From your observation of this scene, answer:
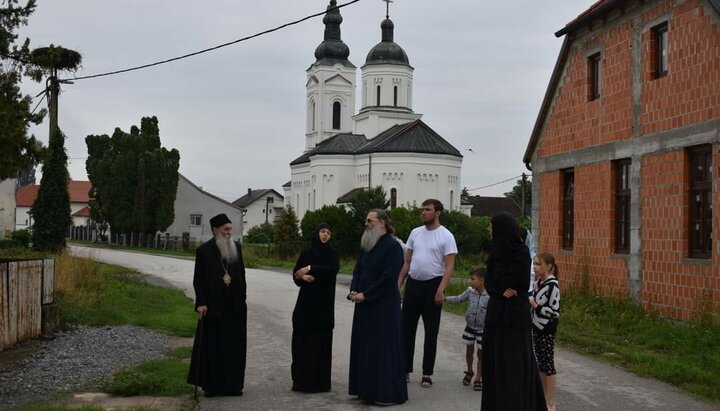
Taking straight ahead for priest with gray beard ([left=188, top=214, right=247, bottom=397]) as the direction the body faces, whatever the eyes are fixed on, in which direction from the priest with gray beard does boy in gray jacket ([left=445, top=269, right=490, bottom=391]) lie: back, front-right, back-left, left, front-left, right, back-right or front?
front-left

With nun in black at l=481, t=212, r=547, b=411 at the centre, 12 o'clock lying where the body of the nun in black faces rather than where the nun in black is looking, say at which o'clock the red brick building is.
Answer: The red brick building is roughly at 5 o'clock from the nun in black.

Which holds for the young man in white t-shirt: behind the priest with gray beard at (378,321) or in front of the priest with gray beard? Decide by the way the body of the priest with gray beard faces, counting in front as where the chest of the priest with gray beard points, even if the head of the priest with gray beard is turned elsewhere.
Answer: behind

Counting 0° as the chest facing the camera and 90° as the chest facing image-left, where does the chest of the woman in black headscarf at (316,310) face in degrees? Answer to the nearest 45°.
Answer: approximately 0°

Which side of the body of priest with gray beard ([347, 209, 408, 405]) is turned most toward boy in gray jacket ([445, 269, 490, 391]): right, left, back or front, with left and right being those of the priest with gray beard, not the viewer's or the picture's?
back

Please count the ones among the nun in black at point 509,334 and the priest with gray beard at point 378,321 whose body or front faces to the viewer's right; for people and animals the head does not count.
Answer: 0

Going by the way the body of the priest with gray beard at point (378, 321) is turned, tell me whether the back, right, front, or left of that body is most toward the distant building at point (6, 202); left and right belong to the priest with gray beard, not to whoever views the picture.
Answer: right

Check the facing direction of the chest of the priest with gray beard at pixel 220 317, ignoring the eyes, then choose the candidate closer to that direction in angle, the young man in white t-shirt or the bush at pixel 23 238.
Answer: the young man in white t-shirt

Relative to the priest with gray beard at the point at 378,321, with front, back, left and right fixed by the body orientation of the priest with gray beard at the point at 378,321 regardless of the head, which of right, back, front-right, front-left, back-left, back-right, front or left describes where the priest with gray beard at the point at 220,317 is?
front-right

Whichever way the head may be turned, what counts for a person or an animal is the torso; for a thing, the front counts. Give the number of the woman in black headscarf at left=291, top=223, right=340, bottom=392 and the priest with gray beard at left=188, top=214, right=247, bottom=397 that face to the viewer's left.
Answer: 0

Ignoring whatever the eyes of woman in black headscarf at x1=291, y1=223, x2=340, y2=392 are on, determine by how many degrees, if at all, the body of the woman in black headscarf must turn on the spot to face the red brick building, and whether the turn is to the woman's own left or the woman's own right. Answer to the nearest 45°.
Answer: approximately 135° to the woman's own left

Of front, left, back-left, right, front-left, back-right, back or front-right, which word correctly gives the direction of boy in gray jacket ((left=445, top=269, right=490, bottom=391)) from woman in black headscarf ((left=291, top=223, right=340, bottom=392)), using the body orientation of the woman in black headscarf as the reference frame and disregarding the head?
left

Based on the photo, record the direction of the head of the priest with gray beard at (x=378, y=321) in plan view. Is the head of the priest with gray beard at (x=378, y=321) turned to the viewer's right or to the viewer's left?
to the viewer's left

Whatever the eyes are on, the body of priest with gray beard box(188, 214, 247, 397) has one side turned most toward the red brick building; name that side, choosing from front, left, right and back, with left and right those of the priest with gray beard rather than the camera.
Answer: left

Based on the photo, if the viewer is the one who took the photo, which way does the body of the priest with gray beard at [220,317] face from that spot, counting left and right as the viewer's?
facing the viewer and to the right of the viewer
